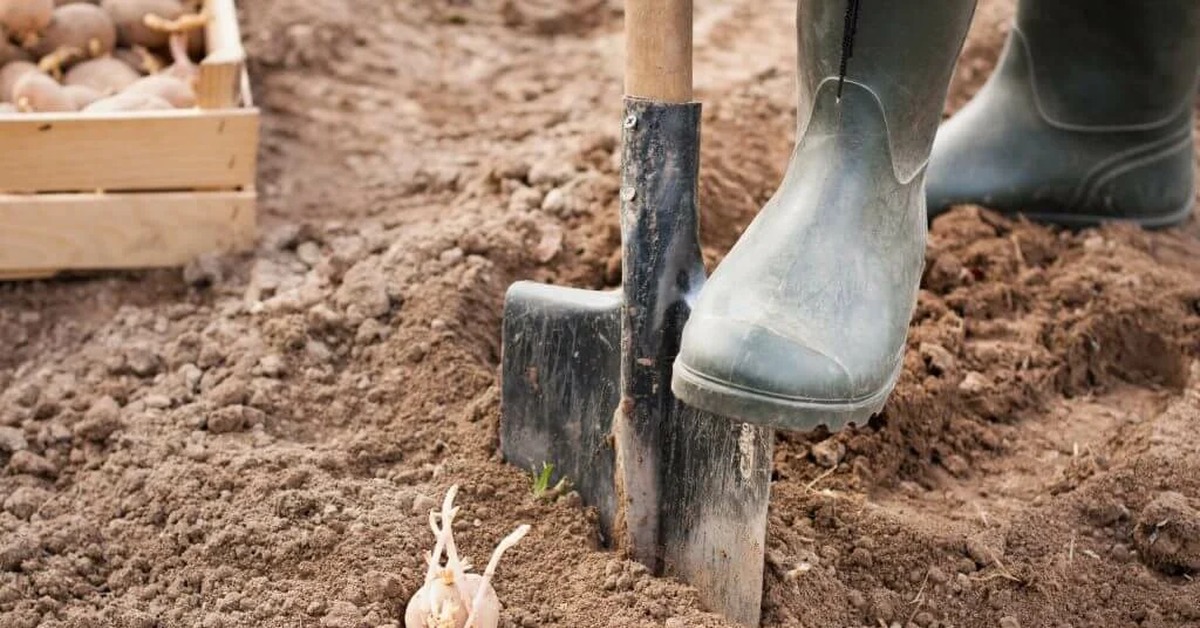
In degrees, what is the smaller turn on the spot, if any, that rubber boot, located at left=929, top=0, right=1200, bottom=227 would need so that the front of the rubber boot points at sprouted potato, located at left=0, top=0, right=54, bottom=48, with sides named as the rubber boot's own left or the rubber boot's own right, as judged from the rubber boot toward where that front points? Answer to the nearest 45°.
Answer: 0° — it already faces it

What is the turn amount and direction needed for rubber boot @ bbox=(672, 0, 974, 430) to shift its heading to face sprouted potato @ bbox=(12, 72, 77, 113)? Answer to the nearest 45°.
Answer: approximately 90° to its right

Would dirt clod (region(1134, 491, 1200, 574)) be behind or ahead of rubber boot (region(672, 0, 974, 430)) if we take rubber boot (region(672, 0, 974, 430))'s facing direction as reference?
behind

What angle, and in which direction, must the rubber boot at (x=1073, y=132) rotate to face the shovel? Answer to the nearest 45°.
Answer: approximately 90° to its left

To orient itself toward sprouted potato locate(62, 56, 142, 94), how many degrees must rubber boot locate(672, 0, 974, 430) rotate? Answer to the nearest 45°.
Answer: approximately 90° to its right

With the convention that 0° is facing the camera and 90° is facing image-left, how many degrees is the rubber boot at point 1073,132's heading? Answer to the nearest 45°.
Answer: approximately 90°

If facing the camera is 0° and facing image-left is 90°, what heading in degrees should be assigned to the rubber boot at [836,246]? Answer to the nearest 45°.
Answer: approximately 45°

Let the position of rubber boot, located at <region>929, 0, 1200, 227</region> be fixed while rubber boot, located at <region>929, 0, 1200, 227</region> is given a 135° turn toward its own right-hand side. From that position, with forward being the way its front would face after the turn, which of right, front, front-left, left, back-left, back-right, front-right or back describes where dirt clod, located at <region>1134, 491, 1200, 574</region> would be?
back-right

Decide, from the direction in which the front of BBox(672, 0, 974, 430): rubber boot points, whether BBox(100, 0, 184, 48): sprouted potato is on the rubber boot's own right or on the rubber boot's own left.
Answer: on the rubber boot's own right

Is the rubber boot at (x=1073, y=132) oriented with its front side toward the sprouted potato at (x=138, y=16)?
yes
